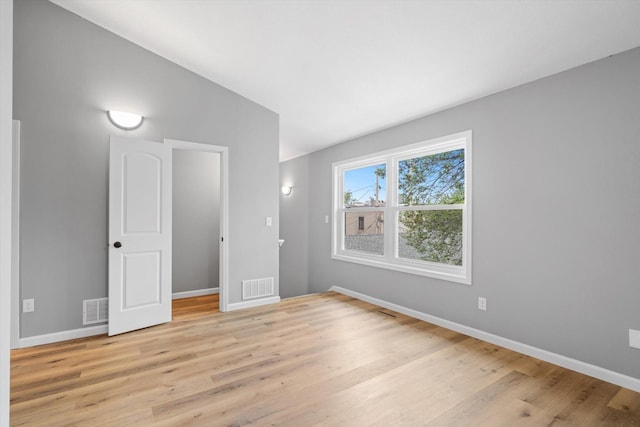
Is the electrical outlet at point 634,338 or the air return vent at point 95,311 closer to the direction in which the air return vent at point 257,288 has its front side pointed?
the electrical outlet

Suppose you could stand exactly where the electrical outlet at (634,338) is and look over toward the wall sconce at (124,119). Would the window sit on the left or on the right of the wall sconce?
right

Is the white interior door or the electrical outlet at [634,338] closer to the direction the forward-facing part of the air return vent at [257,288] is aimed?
the electrical outlet

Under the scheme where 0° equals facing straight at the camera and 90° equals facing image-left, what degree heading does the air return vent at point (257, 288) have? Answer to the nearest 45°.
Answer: approximately 315°

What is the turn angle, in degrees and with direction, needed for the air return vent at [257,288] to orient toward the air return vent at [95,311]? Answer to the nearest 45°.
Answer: approximately 135° to its right

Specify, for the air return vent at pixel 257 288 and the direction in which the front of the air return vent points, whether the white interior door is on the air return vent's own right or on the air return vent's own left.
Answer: on the air return vent's own right

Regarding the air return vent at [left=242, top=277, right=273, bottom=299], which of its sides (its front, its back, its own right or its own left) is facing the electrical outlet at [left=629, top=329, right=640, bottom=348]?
front

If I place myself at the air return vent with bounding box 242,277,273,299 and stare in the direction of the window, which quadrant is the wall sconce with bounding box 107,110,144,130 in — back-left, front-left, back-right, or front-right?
back-right
